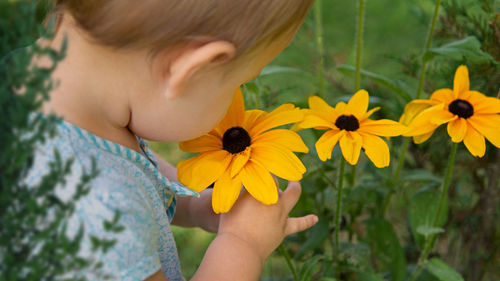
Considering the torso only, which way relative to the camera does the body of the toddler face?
to the viewer's right

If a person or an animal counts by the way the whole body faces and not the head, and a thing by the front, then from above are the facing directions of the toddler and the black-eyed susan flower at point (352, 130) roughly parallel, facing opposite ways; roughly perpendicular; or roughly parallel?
roughly perpendicular

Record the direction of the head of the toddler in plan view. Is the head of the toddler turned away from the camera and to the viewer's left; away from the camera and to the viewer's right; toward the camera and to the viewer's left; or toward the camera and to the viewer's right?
away from the camera and to the viewer's right
